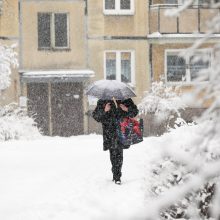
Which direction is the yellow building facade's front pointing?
toward the camera

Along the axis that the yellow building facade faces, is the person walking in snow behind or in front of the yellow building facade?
in front

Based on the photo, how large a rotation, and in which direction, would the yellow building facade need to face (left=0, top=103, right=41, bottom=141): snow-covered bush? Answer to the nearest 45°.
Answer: approximately 45° to its right

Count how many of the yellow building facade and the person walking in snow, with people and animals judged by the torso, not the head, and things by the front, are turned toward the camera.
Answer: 2

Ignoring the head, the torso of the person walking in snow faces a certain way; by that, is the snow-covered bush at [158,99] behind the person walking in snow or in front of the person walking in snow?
behind

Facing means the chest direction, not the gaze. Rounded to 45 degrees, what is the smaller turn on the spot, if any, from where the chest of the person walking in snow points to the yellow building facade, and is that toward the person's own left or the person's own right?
approximately 180°
